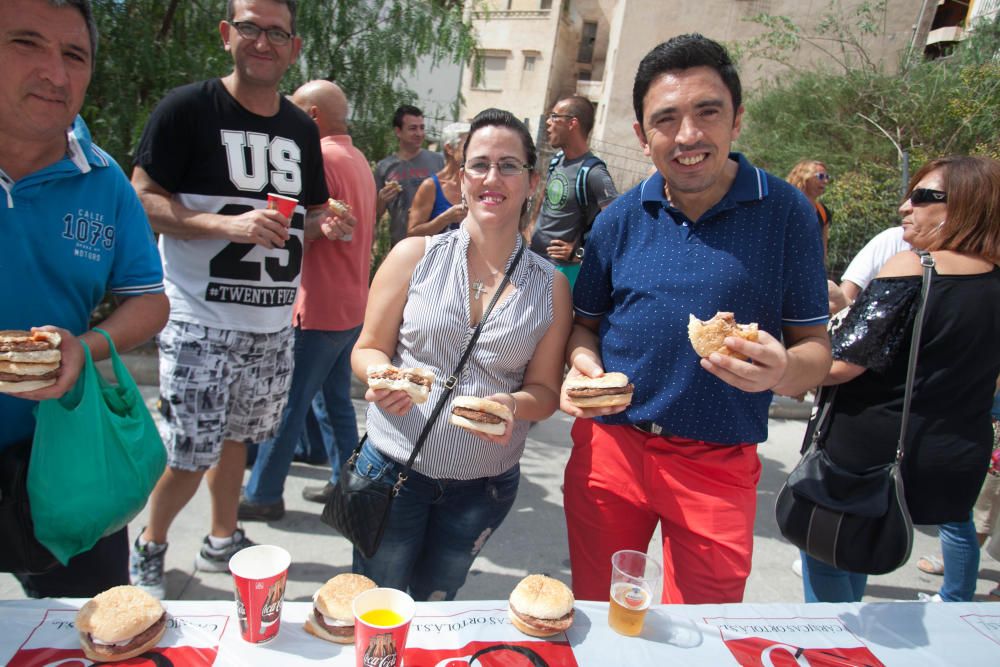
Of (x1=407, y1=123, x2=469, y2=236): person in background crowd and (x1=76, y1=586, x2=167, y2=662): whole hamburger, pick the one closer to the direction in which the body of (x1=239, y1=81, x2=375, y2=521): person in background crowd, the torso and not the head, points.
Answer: the person in background crowd

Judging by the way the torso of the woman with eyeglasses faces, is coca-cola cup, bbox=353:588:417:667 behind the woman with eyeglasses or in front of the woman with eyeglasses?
in front

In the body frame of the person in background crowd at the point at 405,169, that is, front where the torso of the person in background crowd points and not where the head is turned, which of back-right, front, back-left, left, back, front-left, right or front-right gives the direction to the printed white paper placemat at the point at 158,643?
front-right

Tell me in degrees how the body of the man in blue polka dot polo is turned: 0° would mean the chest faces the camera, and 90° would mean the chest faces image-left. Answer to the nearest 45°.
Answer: approximately 0°

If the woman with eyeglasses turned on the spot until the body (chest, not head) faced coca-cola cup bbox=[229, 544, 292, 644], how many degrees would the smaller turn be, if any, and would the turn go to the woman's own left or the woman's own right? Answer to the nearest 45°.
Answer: approximately 45° to the woman's own right

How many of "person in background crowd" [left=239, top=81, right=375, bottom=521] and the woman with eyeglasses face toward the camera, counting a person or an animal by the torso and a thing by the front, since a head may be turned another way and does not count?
1

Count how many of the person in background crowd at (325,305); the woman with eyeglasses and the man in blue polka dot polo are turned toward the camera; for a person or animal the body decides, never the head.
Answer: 2

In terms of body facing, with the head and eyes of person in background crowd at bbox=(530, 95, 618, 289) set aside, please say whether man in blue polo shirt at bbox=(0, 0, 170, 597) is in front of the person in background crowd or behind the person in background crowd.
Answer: in front

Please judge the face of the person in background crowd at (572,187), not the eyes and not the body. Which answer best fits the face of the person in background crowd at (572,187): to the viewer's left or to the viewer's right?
to the viewer's left

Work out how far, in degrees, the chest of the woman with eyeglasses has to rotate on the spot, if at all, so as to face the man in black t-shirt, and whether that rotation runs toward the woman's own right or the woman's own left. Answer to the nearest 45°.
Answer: approximately 135° to the woman's own right
